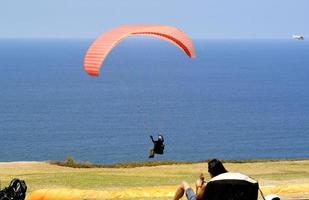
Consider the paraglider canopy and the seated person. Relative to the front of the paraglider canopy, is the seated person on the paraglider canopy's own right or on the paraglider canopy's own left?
on the paraglider canopy's own left

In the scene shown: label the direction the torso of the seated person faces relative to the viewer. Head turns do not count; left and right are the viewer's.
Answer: facing away from the viewer and to the left of the viewer

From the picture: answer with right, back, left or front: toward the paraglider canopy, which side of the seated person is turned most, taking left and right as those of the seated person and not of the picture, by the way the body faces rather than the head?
front

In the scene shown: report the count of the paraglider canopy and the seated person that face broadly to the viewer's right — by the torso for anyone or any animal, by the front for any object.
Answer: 0

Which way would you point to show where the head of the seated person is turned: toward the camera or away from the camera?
away from the camera
